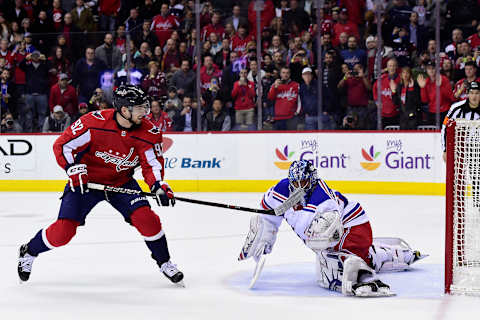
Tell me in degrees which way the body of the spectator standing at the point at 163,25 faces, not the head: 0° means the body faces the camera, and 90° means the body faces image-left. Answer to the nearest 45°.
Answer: approximately 0°

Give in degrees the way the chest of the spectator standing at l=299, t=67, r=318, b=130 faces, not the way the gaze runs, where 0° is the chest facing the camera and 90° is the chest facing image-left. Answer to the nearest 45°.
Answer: approximately 0°

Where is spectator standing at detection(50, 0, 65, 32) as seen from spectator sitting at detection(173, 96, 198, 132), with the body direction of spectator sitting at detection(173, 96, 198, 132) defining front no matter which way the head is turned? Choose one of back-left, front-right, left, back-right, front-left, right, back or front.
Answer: back-right

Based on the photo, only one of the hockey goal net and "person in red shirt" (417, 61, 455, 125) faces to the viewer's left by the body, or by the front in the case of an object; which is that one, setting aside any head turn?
the hockey goal net

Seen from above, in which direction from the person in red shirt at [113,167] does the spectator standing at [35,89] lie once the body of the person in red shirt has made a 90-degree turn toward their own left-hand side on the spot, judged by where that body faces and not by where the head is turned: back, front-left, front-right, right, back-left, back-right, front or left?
front-left

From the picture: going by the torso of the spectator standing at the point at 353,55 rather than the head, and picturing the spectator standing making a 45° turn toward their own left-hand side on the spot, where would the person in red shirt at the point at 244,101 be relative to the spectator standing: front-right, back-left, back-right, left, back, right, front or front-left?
back-right

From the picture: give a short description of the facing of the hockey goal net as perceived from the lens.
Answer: facing to the left of the viewer

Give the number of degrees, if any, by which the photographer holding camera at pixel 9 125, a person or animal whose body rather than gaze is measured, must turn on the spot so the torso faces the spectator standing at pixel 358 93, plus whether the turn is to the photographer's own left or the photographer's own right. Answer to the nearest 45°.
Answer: approximately 45° to the photographer's own left

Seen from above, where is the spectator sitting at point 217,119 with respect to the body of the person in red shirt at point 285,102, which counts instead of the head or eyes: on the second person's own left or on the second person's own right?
on the second person's own right

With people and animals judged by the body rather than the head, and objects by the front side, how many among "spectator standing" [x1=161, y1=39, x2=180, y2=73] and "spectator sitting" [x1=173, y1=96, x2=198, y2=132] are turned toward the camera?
2
